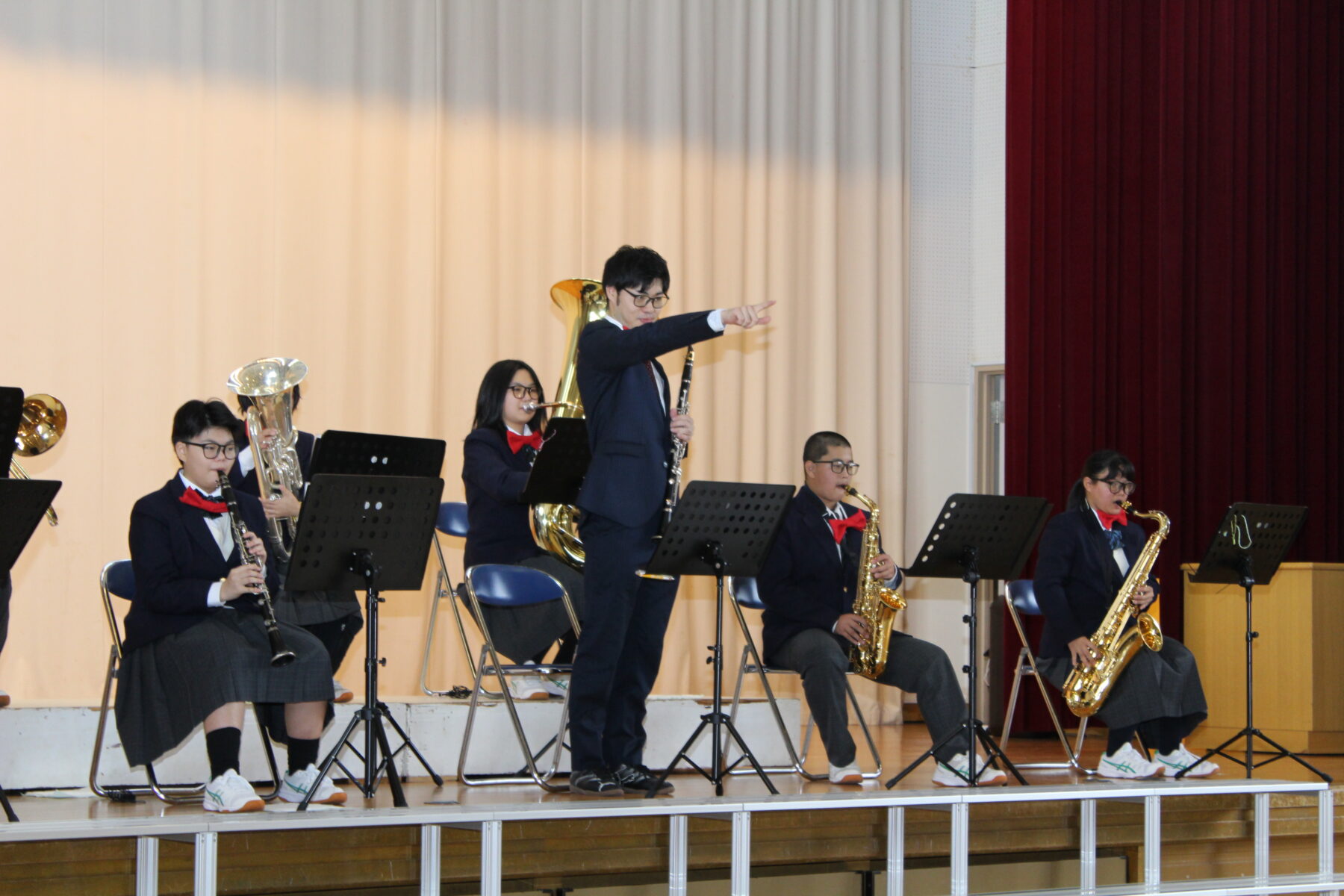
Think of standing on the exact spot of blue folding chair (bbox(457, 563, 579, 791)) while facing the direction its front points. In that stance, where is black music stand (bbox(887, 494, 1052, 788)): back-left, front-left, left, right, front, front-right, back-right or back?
front-left

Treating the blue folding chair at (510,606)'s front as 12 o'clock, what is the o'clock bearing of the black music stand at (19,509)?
The black music stand is roughly at 3 o'clock from the blue folding chair.

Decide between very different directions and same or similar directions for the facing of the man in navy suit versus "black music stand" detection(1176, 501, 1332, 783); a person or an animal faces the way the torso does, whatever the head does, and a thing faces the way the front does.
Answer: very different directions

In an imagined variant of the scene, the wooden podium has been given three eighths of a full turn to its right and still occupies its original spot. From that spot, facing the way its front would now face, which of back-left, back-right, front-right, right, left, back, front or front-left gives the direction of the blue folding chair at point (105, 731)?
left

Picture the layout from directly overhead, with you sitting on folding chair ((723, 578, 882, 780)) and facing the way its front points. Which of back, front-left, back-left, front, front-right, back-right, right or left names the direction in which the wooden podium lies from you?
left

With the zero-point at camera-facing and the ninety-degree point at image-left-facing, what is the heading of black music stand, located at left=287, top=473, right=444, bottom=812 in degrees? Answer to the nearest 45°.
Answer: approximately 135°

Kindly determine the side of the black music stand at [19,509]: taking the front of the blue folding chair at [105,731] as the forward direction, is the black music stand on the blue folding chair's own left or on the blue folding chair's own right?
on the blue folding chair's own right

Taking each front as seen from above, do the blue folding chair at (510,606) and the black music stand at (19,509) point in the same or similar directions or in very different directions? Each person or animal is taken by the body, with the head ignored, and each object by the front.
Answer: very different directions

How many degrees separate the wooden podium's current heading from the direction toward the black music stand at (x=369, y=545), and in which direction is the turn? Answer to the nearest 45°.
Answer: approximately 45° to its right

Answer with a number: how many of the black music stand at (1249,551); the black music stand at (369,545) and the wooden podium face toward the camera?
1

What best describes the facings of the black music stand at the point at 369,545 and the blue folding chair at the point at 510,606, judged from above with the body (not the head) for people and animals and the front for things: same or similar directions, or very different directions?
very different directions

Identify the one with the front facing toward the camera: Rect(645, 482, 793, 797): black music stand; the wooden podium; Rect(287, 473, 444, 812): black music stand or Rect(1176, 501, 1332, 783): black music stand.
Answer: the wooden podium

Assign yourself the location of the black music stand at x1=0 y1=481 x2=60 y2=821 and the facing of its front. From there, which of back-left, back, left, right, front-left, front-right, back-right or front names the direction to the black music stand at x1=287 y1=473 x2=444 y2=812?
back-right

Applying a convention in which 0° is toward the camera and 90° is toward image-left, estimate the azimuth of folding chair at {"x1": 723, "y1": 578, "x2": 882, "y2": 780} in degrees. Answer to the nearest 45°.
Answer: approximately 315°

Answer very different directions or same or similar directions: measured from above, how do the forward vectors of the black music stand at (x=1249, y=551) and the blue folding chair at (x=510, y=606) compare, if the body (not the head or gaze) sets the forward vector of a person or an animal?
very different directions

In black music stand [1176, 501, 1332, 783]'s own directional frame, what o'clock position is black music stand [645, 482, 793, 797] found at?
black music stand [645, 482, 793, 797] is roughly at 9 o'clock from black music stand [1176, 501, 1332, 783].
